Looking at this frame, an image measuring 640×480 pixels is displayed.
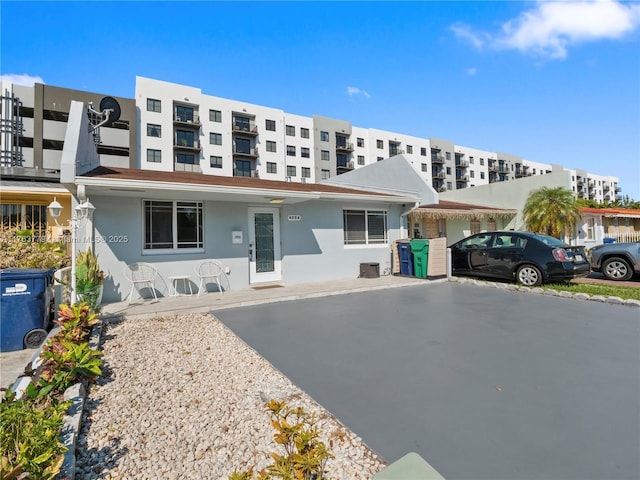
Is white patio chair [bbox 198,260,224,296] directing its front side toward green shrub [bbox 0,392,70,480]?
yes

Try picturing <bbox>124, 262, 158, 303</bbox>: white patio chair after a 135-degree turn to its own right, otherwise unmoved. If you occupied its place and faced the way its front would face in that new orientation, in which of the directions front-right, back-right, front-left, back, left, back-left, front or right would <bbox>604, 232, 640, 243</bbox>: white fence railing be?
back-right

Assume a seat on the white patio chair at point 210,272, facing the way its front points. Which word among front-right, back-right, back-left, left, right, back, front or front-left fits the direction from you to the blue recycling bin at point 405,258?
left

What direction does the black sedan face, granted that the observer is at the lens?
facing away from the viewer and to the left of the viewer

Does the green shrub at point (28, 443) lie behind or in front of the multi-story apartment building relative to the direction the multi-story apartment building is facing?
in front

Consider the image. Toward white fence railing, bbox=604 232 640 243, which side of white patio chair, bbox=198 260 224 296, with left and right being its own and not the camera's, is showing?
left

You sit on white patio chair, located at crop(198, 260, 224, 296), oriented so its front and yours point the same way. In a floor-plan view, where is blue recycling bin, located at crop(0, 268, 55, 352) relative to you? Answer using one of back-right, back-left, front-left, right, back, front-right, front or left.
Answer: front-right

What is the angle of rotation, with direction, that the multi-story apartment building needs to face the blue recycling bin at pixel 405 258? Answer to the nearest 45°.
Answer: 0° — it already faces it

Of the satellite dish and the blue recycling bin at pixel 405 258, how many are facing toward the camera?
1

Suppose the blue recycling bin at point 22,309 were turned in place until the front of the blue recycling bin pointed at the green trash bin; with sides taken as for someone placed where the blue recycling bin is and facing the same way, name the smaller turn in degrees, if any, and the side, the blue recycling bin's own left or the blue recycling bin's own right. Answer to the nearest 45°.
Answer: approximately 180°

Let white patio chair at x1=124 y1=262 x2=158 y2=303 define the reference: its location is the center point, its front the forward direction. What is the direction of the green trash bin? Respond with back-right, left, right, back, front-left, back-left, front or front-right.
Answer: left
